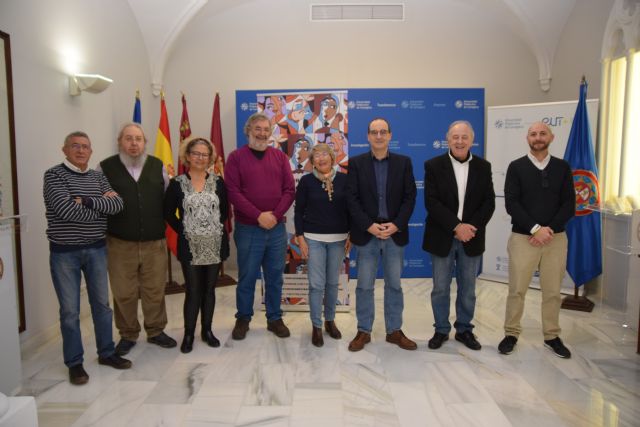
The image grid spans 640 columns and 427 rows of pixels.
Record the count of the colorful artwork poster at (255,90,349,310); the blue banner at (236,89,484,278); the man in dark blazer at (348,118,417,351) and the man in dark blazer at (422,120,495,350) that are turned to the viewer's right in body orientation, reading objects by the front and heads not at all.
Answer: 0

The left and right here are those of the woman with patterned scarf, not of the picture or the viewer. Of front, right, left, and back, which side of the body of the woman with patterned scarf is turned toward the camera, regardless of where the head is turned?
front

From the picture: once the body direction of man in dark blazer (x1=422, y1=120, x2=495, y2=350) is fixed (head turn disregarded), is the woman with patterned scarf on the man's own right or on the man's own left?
on the man's own right

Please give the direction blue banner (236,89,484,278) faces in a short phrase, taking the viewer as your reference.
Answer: facing the viewer

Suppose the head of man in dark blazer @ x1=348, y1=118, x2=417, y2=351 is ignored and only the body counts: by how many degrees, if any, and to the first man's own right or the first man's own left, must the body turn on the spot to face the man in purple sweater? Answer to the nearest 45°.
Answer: approximately 90° to the first man's own right

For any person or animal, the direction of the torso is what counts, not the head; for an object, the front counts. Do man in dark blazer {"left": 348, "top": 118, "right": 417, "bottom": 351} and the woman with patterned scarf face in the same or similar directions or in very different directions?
same or similar directions

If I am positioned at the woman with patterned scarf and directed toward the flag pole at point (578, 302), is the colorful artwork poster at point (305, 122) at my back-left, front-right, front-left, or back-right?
front-left

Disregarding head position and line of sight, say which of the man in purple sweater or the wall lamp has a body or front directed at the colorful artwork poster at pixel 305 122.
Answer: the wall lamp

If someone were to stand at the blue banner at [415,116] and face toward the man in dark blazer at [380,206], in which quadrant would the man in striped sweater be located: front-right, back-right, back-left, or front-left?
front-right

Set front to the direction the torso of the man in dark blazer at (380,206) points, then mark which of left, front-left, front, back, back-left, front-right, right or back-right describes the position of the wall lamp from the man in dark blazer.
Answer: right

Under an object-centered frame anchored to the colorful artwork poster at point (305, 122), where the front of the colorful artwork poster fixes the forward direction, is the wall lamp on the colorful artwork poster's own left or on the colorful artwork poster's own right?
on the colorful artwork poster's own right

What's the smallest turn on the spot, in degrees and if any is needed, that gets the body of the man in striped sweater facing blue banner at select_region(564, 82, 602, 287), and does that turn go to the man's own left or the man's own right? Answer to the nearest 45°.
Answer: approximately 45° to the man's own left

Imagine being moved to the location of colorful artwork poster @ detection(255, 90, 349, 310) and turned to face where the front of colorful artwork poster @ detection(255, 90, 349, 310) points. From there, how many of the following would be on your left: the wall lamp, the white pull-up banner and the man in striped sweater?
1

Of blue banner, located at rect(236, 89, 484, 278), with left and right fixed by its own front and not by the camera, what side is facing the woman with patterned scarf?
front

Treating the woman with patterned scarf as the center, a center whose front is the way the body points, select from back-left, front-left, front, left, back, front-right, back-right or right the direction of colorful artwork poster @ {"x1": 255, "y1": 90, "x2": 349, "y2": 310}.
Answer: back

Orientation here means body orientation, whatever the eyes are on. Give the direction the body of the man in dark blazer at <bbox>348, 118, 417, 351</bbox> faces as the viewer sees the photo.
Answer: toward the camera

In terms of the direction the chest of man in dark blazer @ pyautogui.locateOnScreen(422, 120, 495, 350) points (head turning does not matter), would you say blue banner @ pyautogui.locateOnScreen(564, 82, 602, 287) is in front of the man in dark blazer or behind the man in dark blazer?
behind

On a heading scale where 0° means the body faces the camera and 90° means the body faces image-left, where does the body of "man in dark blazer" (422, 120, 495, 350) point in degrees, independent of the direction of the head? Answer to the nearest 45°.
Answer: approximately 0°
